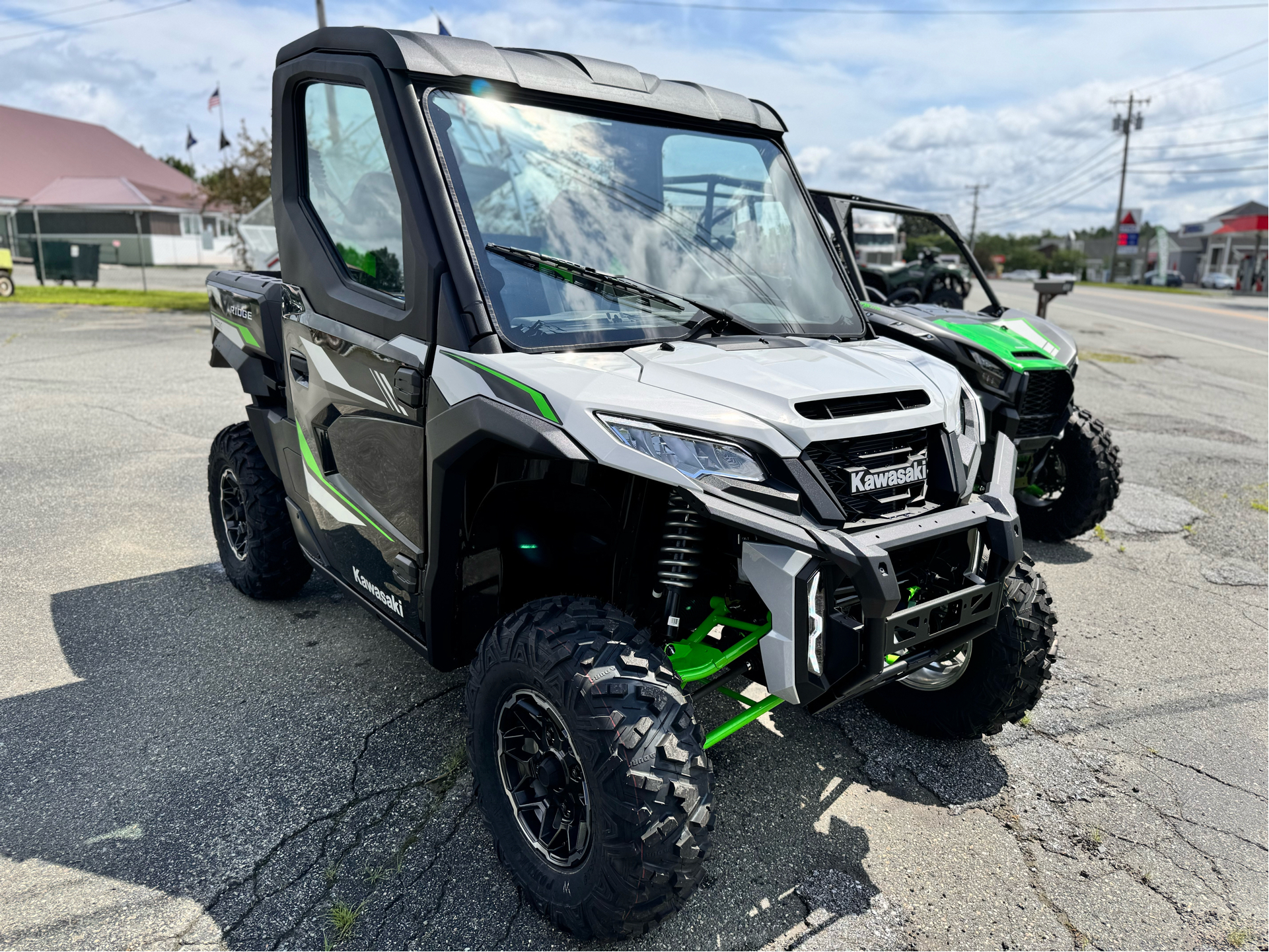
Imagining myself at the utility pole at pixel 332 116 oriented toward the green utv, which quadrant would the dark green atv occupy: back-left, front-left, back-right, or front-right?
front-left

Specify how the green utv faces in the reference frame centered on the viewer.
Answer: facing the viewer and to the right of the viewer

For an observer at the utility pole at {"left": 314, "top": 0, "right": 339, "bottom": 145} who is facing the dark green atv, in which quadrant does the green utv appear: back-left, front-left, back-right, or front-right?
front-right

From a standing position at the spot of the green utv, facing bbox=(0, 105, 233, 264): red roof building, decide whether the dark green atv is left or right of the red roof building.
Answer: right

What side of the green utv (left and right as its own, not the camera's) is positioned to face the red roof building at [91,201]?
back

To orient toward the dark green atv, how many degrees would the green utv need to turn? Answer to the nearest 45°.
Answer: approximately 135° to its left
